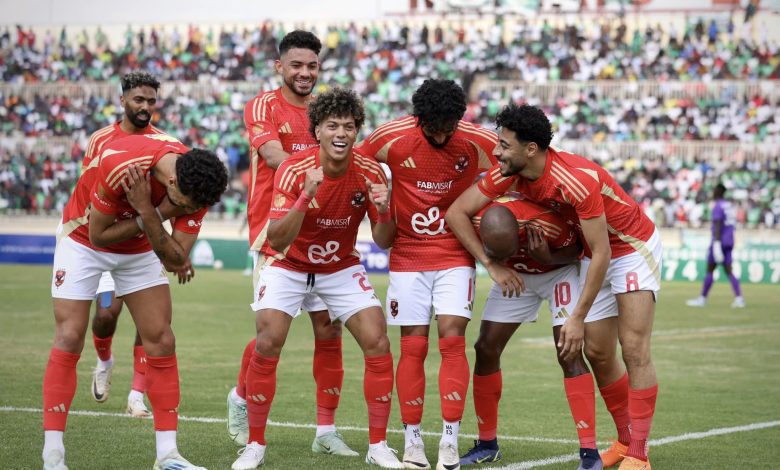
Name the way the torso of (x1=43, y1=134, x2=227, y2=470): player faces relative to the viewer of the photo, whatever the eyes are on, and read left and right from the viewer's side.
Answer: facing the viewer and to the right of the viewer

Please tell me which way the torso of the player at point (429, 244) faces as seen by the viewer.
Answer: toward the camera

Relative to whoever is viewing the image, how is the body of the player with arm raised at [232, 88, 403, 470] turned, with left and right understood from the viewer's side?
facing the viewer

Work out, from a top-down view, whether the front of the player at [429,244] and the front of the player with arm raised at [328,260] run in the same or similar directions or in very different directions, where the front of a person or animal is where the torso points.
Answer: same or similar directions

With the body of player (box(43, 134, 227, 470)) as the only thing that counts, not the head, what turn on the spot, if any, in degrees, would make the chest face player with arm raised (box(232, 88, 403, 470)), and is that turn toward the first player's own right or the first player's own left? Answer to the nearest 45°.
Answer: approximately 45° to the first player's own left

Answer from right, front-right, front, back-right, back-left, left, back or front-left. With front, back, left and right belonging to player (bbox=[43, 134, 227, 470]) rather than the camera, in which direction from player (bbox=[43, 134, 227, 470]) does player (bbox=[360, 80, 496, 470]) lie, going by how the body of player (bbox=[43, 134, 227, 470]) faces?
front-left

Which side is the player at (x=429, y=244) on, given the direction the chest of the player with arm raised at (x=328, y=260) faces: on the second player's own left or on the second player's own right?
on the second player's own left

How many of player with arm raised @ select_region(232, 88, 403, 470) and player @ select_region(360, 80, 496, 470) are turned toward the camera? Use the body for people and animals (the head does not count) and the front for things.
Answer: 2

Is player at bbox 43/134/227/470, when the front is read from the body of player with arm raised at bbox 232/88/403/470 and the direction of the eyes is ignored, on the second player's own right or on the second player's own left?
on the second player's own right

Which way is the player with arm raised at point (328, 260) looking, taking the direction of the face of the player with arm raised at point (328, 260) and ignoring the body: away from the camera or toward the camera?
toward the camera
